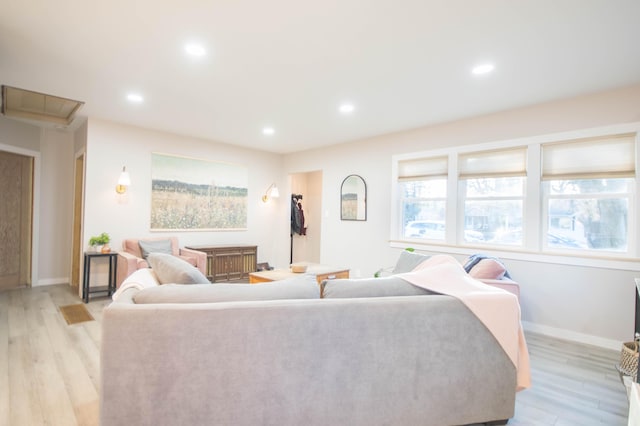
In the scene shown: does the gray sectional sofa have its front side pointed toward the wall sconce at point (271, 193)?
yes

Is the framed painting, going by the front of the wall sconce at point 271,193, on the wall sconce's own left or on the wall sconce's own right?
on the wall sconce's own right

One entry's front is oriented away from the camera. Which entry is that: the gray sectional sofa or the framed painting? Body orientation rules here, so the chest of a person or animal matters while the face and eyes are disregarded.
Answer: the gray sectional sofa

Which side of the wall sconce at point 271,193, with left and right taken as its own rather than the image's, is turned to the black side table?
right

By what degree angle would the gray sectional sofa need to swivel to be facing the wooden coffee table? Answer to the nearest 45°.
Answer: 0° — it already faces it

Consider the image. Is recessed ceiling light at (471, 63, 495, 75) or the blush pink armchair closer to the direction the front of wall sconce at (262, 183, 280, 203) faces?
the recessed ceiling light

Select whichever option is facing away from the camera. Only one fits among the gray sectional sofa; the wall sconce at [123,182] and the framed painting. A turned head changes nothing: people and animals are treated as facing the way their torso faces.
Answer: the gray sectional sofa

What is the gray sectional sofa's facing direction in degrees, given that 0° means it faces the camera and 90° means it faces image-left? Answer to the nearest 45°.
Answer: approximately 180°
